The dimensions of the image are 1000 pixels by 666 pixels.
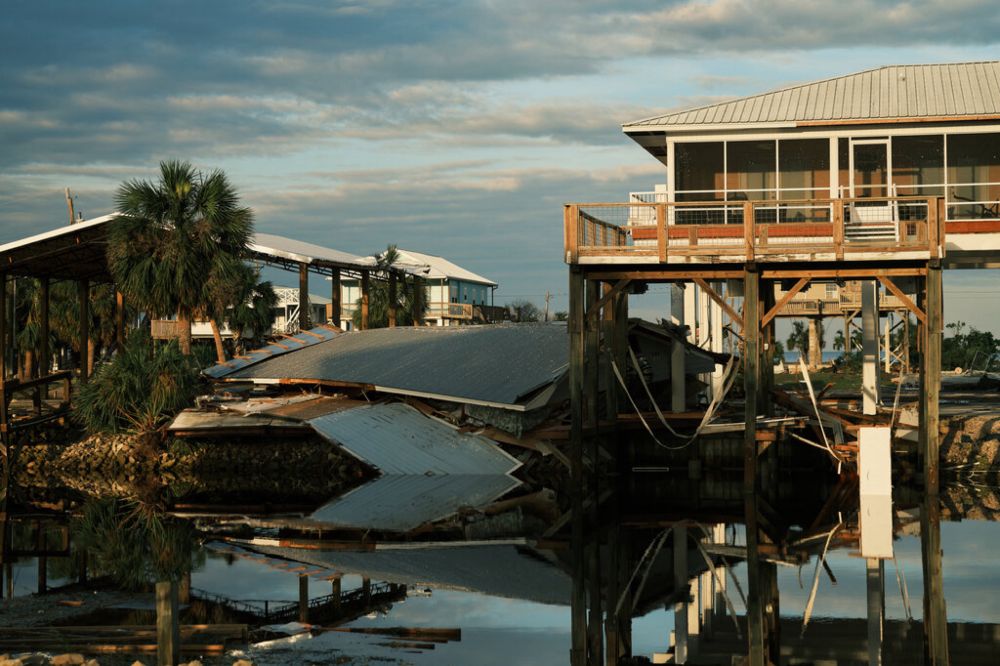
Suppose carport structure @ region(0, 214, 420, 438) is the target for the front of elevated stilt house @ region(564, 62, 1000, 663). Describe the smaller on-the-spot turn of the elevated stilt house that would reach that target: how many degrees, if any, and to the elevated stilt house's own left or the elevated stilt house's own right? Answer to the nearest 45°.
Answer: approximately 90° to the elevated stilt house's own right

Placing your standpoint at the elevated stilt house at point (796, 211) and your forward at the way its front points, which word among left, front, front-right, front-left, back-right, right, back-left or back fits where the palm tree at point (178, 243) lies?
right

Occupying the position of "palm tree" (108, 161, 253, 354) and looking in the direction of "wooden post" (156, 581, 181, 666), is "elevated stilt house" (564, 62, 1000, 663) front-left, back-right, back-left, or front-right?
front-left

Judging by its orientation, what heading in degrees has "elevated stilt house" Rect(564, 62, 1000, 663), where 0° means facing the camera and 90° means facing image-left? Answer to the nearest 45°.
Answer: approximately 0°

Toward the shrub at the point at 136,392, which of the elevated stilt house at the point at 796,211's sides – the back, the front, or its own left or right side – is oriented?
right

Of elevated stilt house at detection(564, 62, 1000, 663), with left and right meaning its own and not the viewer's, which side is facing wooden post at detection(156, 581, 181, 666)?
front
